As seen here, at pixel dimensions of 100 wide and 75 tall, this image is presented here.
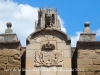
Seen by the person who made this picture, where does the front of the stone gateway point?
facing the viewer
